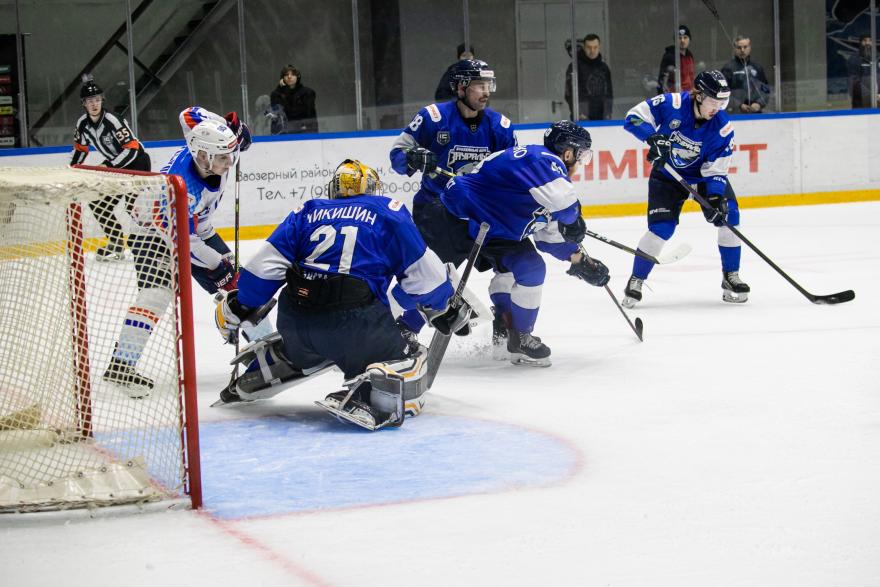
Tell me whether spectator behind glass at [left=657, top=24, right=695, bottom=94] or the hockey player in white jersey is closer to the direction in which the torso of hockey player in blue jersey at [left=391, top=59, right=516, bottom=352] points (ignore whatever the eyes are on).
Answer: the hockey player in white jersey

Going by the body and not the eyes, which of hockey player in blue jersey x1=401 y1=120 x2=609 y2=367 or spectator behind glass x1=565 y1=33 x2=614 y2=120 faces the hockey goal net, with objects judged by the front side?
the spectator behind glass

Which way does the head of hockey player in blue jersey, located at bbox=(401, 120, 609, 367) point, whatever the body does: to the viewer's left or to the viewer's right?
to the viewer's right

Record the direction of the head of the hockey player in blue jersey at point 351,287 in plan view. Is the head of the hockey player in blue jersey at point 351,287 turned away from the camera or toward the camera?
away from the camera

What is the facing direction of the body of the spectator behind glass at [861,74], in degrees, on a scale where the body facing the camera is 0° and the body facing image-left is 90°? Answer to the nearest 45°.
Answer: approximately 0°

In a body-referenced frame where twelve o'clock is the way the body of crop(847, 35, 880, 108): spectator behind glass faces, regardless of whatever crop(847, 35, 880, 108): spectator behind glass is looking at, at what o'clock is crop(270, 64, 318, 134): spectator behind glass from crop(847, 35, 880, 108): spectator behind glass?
crop(270, 64, 318, 134): spectator behind glass is roughly at 2 o'clock from crop(847, 35, 880, 108): spectator behind glass.

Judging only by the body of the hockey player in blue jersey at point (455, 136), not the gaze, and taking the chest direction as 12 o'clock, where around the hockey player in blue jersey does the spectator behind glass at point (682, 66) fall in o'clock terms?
The spectator behind glass is roughly at 8 o'clock from the hockey player in blue jersey.

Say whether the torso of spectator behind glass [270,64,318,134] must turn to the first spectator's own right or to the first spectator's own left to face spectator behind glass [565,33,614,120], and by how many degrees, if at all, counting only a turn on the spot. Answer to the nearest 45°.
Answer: approximately 90° to the first spectator's own left

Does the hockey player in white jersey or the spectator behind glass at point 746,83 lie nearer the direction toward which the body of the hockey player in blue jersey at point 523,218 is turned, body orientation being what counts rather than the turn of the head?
the spectator behind glass

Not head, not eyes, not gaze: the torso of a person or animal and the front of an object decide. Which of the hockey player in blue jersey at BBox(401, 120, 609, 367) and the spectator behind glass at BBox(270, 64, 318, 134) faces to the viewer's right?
the hockey player in blue jersey

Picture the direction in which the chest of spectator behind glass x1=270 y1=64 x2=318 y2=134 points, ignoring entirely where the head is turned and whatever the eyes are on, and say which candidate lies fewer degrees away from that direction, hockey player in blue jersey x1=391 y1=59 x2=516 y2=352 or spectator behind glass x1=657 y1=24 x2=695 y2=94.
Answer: the hockey player in blue jersey
